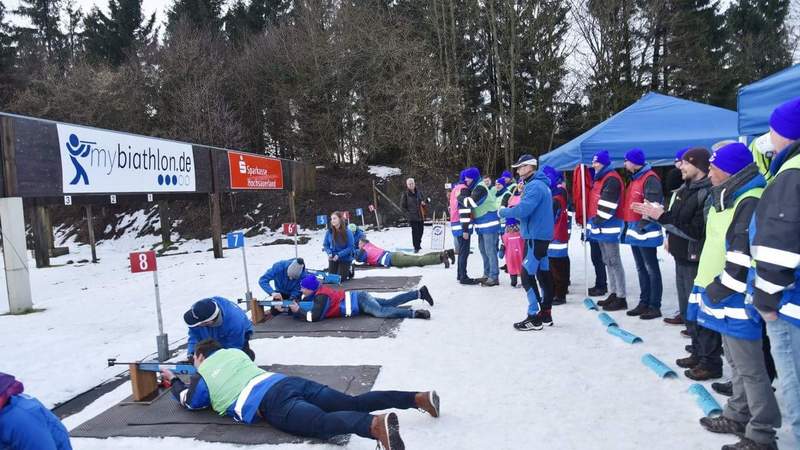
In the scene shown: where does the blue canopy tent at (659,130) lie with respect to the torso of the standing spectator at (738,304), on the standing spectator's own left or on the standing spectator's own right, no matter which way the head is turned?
on the standing spectator's own right

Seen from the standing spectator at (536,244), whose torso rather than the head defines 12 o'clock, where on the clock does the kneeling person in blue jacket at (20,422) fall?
The kneeling person in blue jacket is roughly at 10 o'clock from the standing spectator.

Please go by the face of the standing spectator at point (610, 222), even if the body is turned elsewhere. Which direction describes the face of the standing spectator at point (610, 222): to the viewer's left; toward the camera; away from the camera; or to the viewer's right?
to the viewer's left

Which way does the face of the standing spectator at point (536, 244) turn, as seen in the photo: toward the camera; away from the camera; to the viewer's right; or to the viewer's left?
to the viewer's left

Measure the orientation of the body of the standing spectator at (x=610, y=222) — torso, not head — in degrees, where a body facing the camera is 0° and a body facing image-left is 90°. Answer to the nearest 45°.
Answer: approximately 90°

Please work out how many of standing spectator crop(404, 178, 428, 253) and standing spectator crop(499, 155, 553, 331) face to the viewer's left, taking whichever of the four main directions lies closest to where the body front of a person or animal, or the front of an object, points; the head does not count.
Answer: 1

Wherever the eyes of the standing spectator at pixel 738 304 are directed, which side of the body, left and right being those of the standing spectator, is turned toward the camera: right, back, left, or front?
left

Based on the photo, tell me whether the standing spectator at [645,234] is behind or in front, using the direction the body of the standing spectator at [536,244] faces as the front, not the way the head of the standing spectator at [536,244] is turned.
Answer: behind

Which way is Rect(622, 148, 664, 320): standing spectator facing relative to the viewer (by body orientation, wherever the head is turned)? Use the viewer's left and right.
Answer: facing to the left of the viewer

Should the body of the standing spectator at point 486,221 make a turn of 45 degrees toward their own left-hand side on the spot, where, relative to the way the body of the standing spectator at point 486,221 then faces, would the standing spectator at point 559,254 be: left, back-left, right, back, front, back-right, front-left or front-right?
left

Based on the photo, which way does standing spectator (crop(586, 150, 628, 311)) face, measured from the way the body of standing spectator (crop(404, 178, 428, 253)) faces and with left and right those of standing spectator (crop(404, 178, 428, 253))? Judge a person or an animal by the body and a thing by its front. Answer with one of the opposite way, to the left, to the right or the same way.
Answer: to the right

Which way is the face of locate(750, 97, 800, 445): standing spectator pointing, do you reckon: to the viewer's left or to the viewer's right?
to the viewer's left
